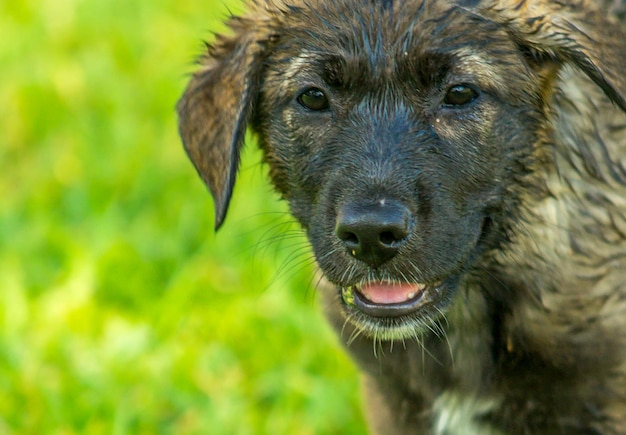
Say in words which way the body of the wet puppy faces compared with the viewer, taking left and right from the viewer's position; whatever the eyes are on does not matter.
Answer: facing the viewer and to the left of the viewer
